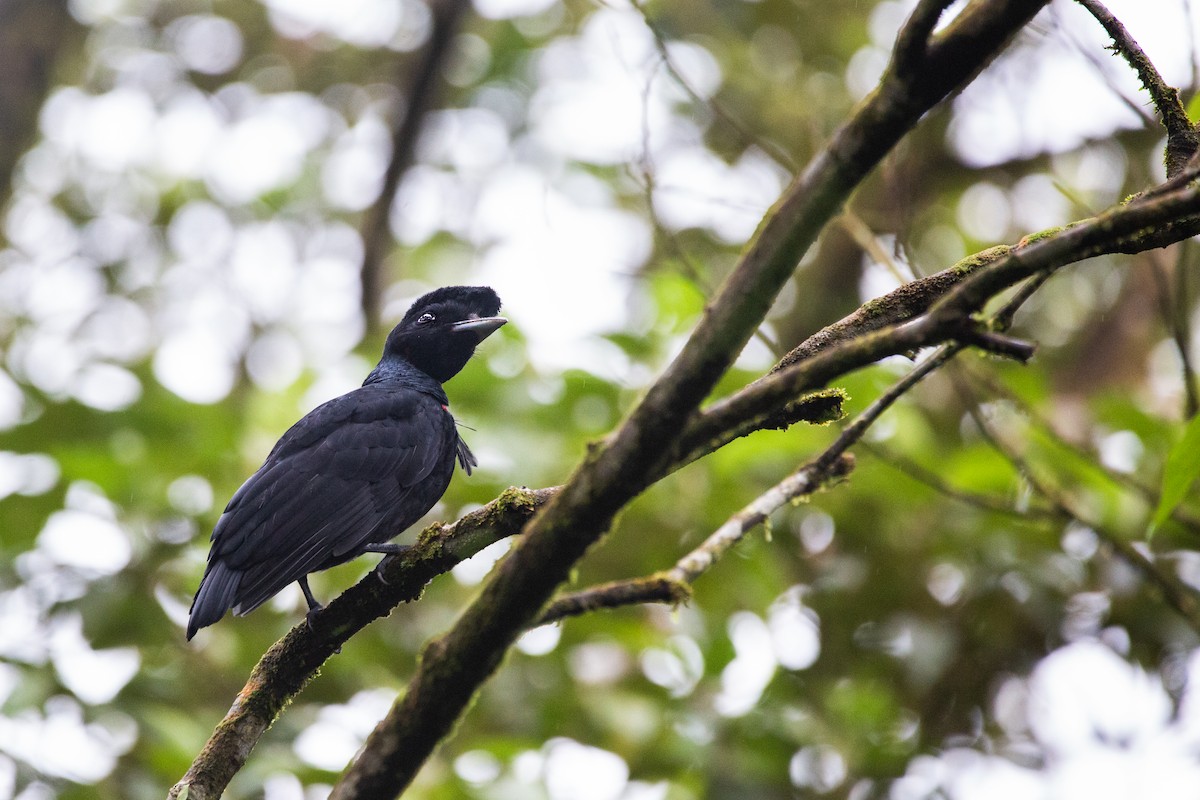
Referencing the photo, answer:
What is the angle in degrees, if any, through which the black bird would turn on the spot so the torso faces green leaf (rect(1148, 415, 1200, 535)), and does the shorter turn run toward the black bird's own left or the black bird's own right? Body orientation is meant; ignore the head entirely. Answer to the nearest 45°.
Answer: approximately 45° to the black bird's own right

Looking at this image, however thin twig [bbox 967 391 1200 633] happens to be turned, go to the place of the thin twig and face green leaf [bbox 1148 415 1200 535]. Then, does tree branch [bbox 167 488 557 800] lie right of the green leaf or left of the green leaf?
right

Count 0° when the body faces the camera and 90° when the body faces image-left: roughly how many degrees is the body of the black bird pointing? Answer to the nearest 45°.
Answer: approximately 270°

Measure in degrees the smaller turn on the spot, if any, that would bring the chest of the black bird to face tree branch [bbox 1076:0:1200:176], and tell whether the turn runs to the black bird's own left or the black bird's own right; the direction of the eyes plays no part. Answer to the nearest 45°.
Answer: approximately 45° to the black bird's own right
